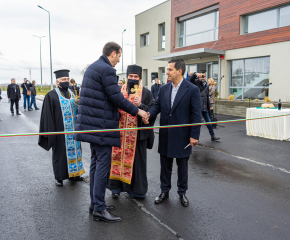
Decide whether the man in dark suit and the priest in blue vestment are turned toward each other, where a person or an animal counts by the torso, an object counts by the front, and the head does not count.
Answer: no

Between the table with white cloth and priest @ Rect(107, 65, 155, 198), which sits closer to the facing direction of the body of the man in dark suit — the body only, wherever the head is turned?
the priest

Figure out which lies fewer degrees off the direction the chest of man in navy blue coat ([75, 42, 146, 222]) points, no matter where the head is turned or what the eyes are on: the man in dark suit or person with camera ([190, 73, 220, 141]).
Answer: the man in dark suit

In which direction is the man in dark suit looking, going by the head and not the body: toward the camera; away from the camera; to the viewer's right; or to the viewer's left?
to the viewer's left

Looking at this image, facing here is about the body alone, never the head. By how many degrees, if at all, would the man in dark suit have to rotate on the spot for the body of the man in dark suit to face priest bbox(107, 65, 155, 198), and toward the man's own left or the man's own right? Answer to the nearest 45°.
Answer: approximately 45° to the man's own right

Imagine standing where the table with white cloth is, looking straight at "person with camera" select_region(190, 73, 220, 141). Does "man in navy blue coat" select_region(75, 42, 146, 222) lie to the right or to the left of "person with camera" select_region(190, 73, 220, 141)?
left

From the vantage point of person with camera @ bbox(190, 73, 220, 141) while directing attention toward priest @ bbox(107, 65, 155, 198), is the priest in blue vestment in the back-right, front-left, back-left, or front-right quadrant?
front-right

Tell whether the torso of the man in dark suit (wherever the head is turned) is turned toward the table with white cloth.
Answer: no

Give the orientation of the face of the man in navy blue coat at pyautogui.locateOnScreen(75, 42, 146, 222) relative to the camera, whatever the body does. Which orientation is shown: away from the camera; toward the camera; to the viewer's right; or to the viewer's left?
to the viewer's right

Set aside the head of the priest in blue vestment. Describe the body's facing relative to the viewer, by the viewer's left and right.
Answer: facing the viewer and to the right of the viewer

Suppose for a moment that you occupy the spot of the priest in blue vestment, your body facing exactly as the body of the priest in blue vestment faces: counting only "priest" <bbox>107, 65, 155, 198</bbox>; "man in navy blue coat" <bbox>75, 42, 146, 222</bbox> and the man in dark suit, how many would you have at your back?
0

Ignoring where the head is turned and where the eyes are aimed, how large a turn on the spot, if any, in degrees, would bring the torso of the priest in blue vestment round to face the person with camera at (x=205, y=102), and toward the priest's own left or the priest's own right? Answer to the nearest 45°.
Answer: approximately 90° to the priest's own left

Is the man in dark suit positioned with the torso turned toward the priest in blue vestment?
no

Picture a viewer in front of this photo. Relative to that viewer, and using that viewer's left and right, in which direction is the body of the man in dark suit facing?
facing the viewer and to the left of the viewer
